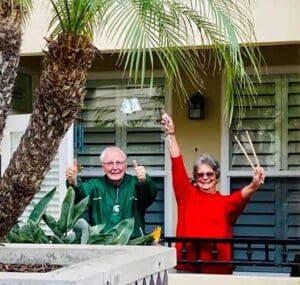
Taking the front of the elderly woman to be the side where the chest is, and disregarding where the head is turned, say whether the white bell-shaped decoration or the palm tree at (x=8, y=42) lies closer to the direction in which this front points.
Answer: the palm tree

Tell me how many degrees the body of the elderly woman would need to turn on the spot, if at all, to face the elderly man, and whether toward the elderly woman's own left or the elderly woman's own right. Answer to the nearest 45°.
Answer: approximately 90° to the elderly woman's own right

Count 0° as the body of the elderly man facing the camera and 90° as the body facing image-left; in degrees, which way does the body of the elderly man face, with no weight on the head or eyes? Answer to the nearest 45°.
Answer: approximately 0°

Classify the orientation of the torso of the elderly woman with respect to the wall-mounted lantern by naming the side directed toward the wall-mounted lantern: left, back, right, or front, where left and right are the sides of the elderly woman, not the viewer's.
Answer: back

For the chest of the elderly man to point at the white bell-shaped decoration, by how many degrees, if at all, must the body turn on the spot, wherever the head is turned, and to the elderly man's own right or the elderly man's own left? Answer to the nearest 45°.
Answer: approximately 180°

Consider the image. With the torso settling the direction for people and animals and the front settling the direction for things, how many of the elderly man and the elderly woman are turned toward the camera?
2

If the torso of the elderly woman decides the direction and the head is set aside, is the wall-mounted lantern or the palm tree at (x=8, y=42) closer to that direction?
the palm tree
